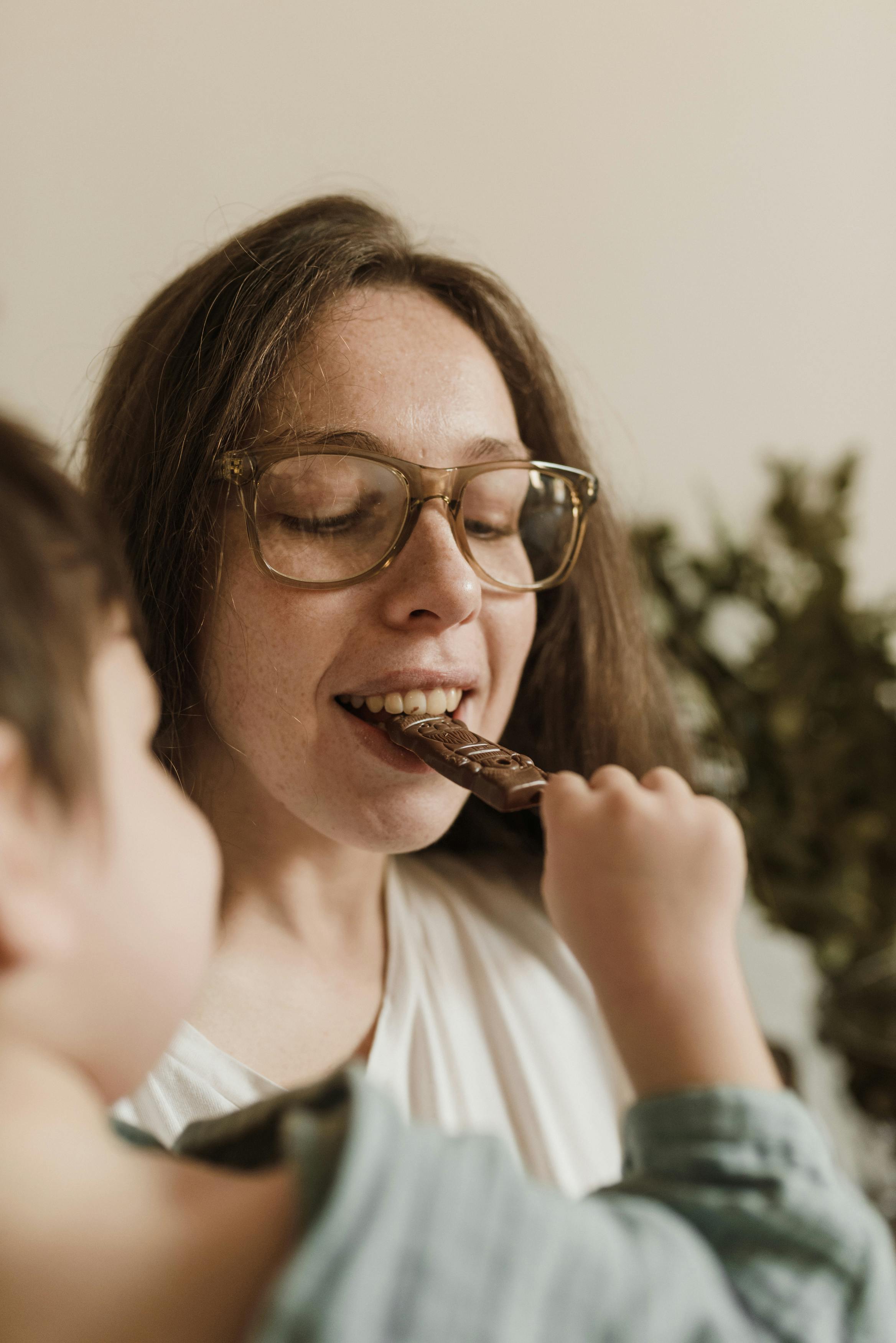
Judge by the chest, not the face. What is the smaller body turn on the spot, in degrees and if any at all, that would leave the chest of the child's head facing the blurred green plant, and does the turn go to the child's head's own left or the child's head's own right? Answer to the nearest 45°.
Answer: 0° — they already face it

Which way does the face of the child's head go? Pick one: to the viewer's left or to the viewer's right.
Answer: to the viewer's right

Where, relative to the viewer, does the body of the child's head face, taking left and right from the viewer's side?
facing away from the viewer and to the right of the viewer
